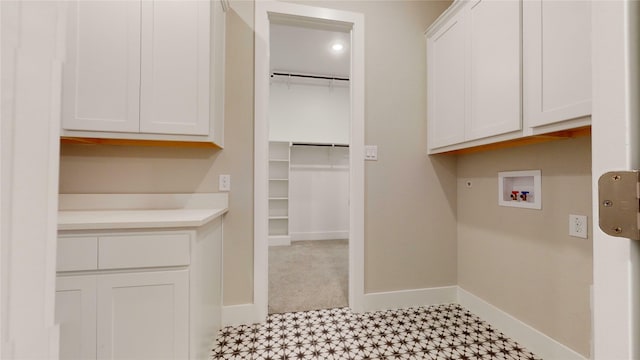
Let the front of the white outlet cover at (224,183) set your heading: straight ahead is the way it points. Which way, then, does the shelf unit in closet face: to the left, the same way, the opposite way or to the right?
the same way

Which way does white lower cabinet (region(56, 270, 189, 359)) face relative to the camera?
toward the camera

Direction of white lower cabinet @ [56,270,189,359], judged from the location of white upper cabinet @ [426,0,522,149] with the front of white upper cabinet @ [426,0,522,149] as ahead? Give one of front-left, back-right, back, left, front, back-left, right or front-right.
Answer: front

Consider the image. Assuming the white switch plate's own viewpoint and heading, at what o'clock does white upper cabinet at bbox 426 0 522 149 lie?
The white upper cabinet is roughly at 10 o'clock from the white switch plate.

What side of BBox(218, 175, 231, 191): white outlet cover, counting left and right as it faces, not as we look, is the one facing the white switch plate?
left

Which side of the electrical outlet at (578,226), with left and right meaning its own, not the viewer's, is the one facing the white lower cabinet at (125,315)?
front

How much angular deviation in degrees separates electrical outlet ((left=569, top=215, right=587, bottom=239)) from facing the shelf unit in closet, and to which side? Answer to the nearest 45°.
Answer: approximately 45° to its right

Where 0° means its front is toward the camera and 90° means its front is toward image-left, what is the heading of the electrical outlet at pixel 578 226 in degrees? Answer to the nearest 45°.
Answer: approximately 45°

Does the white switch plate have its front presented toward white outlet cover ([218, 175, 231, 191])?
no

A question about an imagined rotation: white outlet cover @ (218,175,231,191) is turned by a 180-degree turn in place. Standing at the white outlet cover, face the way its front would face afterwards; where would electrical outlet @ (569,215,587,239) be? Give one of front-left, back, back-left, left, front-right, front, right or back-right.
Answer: back-right

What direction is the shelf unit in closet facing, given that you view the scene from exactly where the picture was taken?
facing the viewer

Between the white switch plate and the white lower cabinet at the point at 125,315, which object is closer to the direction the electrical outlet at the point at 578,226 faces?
the white lower cabinet

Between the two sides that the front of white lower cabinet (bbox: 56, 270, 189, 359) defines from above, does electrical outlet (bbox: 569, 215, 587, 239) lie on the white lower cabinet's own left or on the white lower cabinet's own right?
on the white lower cabinet's own left
